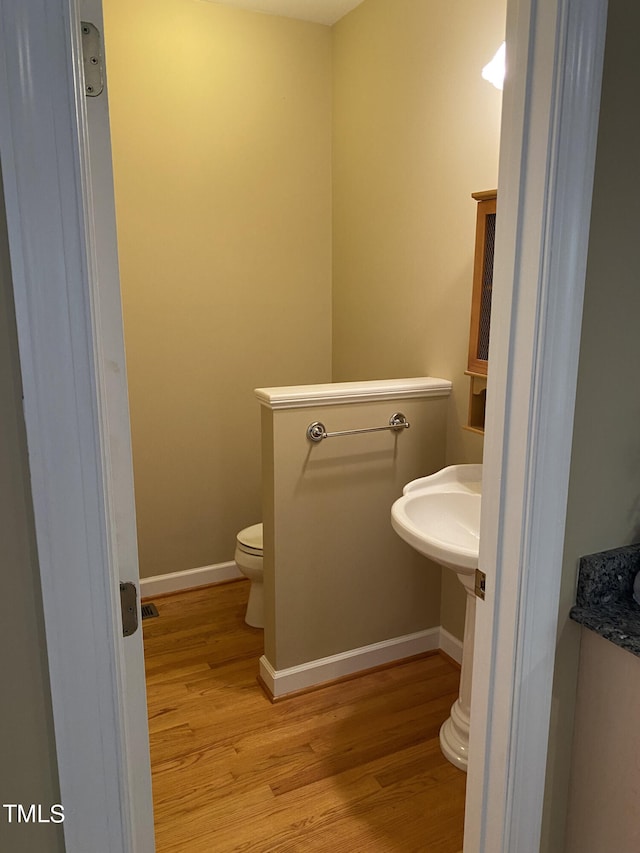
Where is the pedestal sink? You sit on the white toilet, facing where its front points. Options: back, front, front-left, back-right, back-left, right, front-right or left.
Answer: left

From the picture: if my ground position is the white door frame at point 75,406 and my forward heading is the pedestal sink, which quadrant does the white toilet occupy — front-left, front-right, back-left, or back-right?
front-left

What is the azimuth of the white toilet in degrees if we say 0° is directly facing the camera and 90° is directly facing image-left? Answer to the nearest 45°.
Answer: approximately 45°

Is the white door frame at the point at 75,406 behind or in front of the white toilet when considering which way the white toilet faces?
in front
